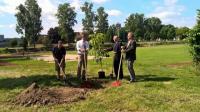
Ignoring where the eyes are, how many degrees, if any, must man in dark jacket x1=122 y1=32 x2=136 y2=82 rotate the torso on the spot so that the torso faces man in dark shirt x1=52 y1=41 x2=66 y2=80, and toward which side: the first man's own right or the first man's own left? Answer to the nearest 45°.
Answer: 0° — they already face them

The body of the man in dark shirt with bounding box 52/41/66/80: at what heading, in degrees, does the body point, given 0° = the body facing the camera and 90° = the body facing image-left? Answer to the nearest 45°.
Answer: approximately 0°

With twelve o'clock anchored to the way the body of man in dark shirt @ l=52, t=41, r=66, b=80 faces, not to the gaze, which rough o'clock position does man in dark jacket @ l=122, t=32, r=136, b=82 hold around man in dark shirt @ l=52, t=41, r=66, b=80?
man in dark jacket @ l=122, t=32, r=136, b=82 is roughly at 10 o'clock from man in dark shirt @ l=52, t=41, r=66, b=80.

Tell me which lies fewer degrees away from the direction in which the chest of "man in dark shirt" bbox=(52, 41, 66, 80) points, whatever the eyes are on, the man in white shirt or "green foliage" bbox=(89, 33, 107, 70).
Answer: the man in white shirt

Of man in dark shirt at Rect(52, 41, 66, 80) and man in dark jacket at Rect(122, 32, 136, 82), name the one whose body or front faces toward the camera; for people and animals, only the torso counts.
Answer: man in dark shirt at Rect(52, 41, 66, 80)

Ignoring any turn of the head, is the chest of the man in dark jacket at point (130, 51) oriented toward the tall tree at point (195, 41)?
no

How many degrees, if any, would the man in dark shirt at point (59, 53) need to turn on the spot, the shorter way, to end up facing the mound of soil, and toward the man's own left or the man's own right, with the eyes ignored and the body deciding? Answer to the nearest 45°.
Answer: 0° — they already face it

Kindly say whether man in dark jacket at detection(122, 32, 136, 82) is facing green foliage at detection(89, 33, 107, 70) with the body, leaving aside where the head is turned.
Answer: no

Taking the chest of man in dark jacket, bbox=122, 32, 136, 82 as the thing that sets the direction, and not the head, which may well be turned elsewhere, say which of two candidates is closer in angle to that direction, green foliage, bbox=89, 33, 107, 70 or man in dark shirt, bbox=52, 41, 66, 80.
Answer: the man in dark shirt

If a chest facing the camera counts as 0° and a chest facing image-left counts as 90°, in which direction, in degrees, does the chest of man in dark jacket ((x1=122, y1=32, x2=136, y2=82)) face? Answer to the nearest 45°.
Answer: approximately 90°

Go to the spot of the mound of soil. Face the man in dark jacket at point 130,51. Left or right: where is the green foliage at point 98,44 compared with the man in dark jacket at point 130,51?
left
